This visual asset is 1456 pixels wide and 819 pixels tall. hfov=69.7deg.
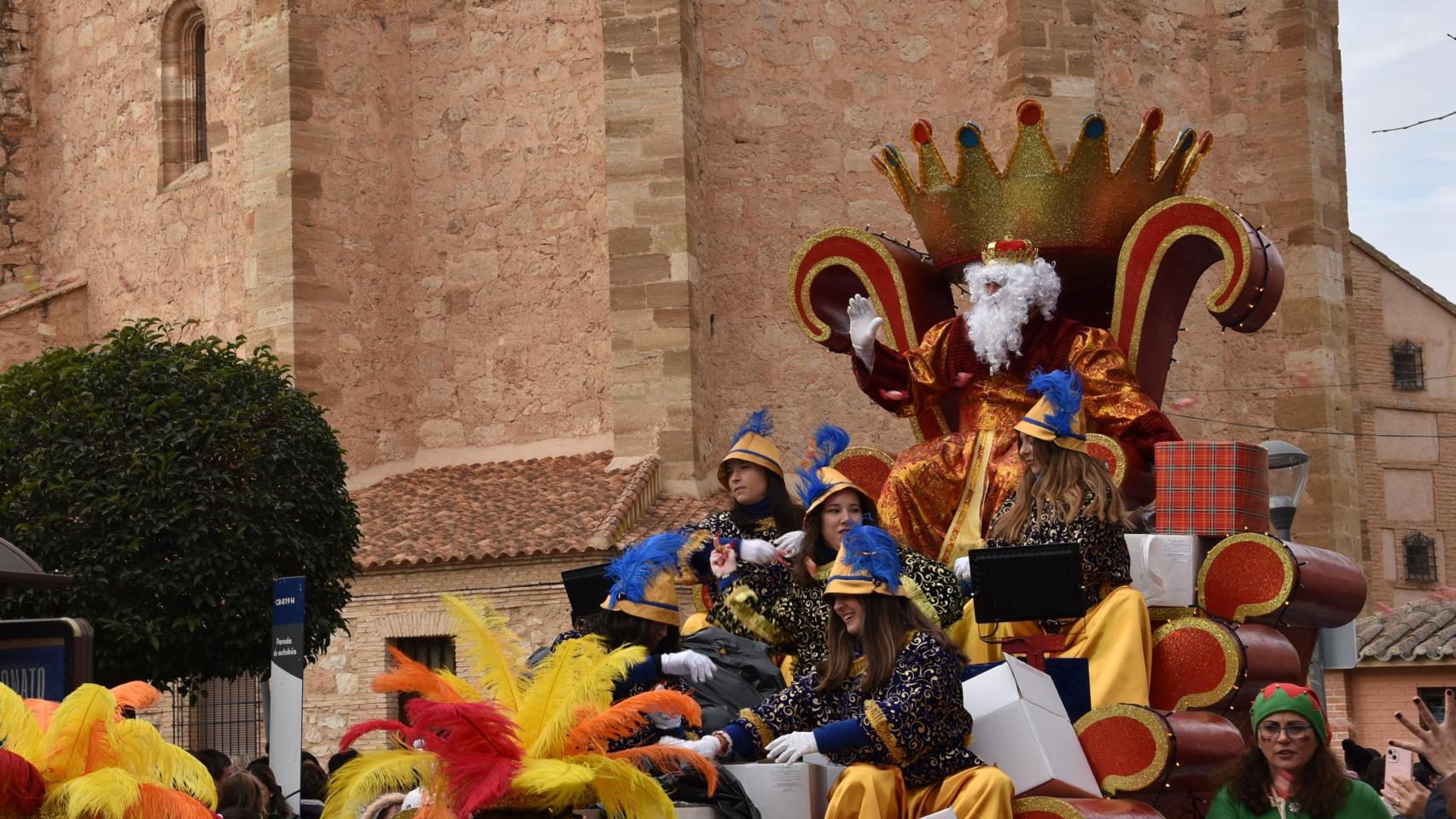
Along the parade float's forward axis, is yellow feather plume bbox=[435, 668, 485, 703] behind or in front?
in front

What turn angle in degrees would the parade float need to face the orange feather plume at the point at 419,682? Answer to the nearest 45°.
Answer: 0° — it already faces it

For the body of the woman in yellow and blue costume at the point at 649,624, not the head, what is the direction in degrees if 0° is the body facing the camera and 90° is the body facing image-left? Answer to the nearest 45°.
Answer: approximately 270°

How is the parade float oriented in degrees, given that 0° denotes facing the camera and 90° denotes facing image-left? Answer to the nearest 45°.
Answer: approximately 45°
